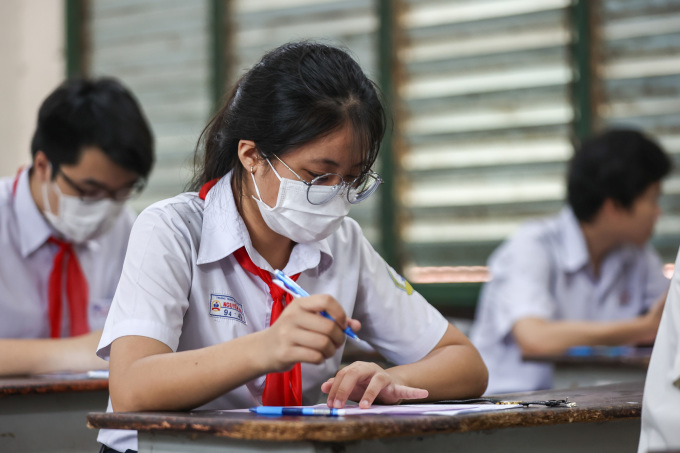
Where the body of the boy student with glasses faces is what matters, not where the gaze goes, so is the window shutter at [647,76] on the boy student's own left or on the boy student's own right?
on the boy student's own left

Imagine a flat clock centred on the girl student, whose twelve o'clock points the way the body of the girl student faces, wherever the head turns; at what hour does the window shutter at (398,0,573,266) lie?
The window shutter is roughly at 8 o'clock from the girl student.

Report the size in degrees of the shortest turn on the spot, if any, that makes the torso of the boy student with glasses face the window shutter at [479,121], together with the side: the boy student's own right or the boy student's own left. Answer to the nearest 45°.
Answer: approximately 90° to the boy student's own left

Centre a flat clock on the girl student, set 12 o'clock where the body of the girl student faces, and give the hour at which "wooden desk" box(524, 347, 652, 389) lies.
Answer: The wooden desk is roughly at 9 o'clock from the girl student.

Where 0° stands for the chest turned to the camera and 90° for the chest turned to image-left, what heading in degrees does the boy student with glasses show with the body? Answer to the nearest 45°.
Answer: approximately 315°

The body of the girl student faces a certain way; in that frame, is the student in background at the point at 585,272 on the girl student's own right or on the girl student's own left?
on the girl student's own left

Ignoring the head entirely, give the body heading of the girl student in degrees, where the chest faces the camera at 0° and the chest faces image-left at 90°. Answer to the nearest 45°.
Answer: approximately 315°
